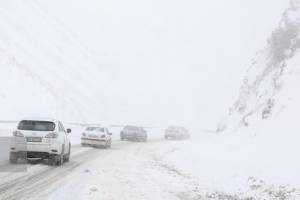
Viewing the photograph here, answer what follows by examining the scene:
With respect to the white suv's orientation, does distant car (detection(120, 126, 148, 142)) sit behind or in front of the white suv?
in front

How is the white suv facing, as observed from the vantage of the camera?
facing away from the viewer

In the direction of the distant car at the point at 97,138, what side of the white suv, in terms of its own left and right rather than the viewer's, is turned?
front
